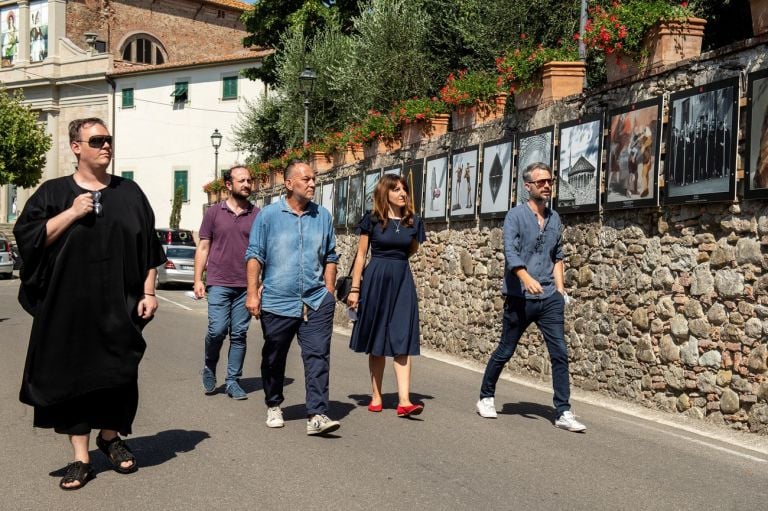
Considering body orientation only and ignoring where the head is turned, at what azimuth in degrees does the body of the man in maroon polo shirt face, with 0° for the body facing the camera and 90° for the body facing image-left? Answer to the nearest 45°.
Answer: approximately 315°

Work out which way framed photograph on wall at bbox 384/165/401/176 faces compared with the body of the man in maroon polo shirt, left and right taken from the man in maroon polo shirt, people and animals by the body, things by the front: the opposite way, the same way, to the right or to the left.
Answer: to the right

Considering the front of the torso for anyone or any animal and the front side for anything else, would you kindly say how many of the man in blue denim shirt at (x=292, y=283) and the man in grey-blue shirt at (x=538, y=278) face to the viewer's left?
0

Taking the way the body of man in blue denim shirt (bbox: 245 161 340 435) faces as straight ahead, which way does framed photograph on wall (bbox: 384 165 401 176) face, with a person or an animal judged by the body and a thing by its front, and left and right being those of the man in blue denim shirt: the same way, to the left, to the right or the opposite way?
to the right

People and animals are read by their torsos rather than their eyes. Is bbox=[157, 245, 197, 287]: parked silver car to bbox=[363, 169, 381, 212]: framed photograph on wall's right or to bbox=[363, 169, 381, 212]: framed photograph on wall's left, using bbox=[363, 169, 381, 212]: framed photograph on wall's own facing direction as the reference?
on its right

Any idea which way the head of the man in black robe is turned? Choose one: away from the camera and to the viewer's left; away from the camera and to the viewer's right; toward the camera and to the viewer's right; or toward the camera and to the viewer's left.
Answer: toward the camera and to the viewer's right

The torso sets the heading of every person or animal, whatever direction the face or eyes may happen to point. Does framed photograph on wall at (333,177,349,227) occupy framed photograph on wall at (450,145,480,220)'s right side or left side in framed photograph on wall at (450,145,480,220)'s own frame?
on its right

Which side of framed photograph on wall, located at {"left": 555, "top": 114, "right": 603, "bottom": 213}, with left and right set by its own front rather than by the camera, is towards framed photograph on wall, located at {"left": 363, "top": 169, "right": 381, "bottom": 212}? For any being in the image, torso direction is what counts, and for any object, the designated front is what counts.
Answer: right

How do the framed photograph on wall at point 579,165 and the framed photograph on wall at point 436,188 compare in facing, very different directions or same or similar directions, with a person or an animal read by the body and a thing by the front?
same or similar directions

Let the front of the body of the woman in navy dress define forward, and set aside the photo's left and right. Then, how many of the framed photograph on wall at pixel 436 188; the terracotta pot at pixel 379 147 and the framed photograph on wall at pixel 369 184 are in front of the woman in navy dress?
0

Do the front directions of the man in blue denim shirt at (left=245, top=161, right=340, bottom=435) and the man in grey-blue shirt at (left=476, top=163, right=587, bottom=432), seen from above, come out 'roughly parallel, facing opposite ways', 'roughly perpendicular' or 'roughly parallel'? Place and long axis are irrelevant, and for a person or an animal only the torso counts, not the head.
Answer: roughly parallel
